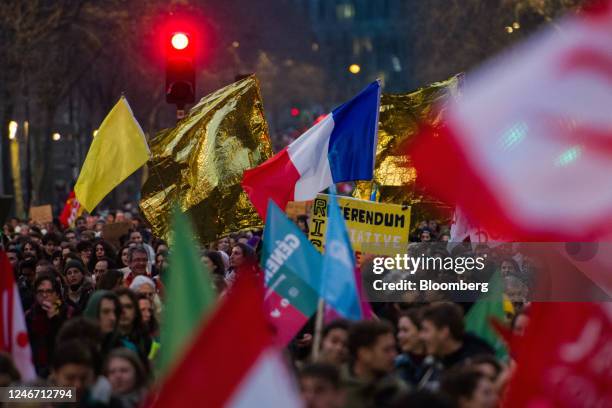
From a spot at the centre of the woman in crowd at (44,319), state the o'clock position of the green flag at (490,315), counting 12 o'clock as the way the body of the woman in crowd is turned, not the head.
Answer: The green flag is roughly at 10 o'clock from the woman in crowd.

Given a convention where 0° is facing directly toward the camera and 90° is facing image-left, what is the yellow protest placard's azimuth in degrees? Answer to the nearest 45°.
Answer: approximately 0°

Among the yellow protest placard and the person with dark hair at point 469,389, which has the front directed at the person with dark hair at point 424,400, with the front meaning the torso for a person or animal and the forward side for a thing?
the yellow protest placard

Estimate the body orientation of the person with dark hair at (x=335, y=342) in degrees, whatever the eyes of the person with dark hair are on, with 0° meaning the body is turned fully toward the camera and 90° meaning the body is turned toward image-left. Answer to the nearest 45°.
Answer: approximately 315°

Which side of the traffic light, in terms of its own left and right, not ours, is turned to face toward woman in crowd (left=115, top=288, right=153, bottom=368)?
front
